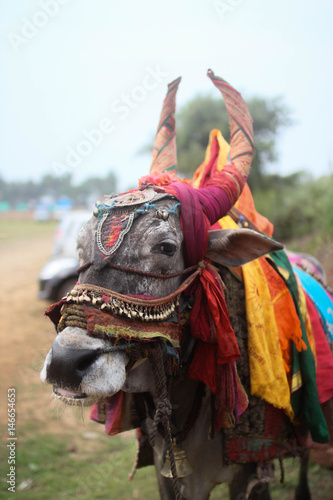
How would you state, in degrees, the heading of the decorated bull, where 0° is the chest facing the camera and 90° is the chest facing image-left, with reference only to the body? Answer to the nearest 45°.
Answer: approximately 45°

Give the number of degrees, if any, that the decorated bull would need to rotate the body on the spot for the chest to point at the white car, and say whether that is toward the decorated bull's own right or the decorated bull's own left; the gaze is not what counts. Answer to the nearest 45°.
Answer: approximately 135° to the decorated bull's own right
